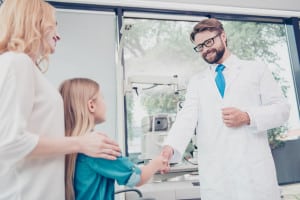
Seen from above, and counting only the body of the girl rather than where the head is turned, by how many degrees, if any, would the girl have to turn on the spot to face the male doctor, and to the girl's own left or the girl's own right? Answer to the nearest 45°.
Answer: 0° — they already face them

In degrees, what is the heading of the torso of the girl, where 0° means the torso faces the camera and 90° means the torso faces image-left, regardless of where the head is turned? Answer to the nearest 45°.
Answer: approximately 225°

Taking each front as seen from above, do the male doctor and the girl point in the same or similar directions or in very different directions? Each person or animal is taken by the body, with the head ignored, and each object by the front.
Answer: very different directions

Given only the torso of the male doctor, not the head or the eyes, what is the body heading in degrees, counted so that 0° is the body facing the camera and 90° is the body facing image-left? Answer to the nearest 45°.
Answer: approximately 45°

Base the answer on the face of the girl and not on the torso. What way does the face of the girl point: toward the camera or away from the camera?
away from the camera

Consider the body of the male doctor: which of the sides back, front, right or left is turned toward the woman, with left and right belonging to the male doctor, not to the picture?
front

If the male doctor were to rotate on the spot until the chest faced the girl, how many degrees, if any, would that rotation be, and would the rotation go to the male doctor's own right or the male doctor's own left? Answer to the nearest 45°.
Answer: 0° — they already face them
